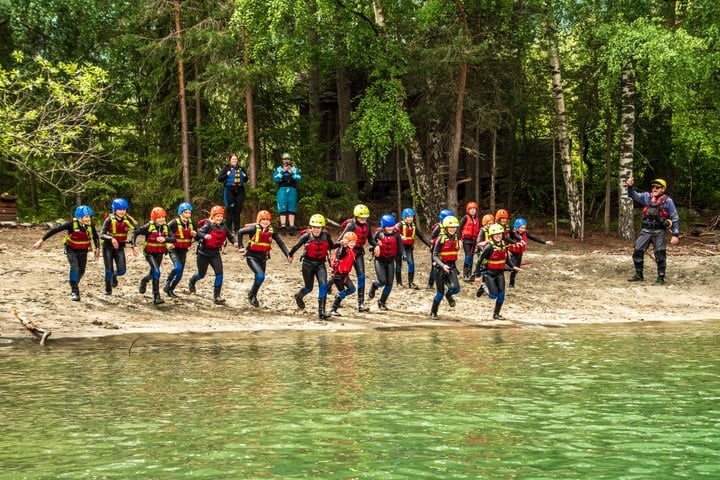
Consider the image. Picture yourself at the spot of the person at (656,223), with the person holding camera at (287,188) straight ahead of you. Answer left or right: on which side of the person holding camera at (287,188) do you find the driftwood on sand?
left

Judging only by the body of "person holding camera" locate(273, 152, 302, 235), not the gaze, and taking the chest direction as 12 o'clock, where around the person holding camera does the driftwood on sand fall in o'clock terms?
The driftwood on sand is roughly at 1 o'clock from the person holding camera.

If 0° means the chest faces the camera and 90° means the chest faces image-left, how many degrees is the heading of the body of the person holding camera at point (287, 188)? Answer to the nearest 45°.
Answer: approximately 0°

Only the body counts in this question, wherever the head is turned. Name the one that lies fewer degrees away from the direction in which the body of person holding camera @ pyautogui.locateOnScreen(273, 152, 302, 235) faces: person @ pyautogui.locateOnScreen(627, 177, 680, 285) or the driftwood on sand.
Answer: the driftwood on sand

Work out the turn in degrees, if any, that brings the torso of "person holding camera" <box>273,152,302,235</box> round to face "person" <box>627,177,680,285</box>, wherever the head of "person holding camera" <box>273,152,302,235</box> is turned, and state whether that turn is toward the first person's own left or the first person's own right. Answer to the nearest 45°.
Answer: approximately 45° to the first person's own left

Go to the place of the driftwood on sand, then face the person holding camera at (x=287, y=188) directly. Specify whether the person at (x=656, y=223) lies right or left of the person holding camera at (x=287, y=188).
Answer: right
